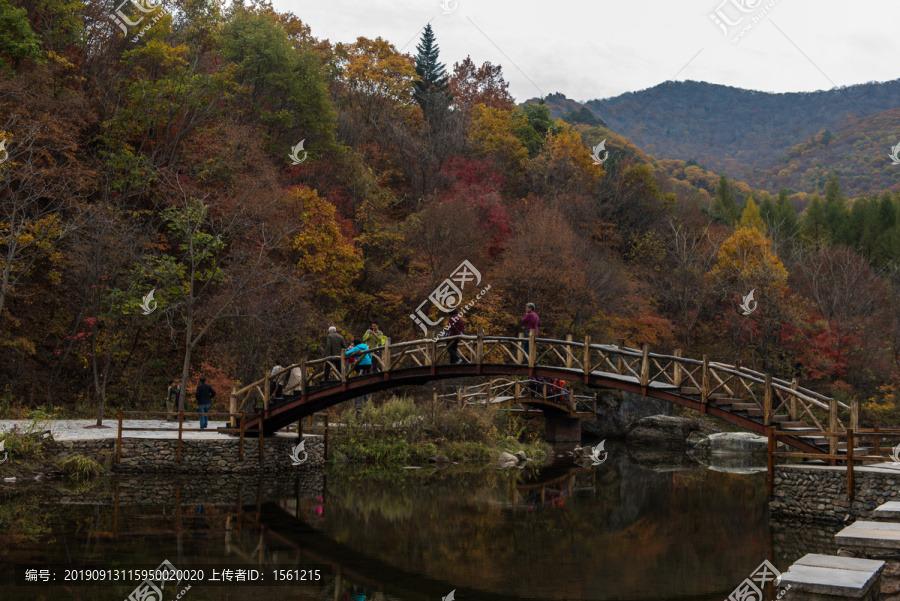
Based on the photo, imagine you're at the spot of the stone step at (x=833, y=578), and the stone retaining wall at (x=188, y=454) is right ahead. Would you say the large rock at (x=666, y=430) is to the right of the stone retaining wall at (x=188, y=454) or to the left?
right
